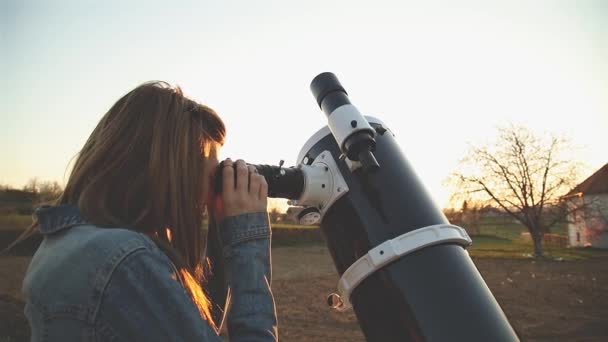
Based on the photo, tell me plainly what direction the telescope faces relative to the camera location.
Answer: facing away from the viewer and to the left of the viewer

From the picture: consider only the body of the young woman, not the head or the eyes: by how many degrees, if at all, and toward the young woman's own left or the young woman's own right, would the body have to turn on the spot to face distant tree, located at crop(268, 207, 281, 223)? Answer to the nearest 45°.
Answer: approximately 45° to the young woman's own left

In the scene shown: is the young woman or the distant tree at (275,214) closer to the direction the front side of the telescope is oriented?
the distant tree

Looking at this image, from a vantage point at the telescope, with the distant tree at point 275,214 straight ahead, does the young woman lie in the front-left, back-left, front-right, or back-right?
back-left

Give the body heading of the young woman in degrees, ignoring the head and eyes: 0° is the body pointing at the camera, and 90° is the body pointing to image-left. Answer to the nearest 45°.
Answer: approximately 225°
